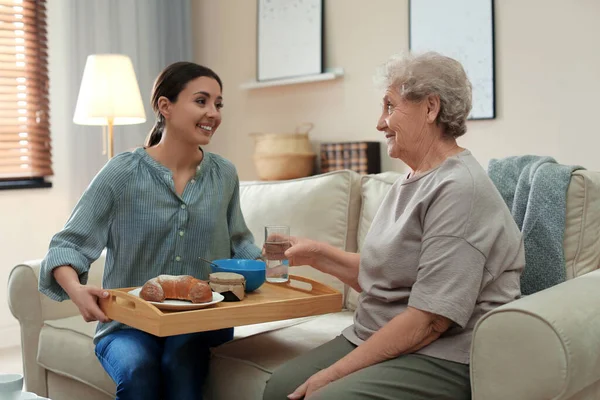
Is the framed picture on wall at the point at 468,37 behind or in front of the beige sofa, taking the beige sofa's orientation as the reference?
behind

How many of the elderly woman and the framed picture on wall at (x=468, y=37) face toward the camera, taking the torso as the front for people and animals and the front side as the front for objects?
1

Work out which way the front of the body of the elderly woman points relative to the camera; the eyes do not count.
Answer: to the viewer's left

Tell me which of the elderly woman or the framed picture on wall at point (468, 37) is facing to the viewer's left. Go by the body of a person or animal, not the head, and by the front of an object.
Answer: the elderly woman

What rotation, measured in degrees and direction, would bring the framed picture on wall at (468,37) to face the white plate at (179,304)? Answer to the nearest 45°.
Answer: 0° — it already faces it

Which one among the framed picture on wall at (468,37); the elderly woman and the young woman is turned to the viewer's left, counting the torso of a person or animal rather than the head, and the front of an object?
the elderly woman

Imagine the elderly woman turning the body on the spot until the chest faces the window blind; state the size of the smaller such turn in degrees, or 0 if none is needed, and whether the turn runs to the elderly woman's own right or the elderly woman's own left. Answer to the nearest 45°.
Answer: approximately 45° to the elderly woman's own right

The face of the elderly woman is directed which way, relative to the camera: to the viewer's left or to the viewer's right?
to the viewer's left

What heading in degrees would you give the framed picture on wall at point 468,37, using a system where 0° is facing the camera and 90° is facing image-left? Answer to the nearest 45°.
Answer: approximately 0°

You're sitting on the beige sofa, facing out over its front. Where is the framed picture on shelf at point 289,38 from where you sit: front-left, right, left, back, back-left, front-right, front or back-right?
back-right

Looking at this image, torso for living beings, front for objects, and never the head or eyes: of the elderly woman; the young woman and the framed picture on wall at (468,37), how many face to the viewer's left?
1

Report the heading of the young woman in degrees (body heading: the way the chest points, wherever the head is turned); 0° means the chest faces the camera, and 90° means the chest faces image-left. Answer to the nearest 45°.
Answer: approximately 315°

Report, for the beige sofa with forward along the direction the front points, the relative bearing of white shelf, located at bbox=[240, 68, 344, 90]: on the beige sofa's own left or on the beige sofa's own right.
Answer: on the beige sofa's own right
